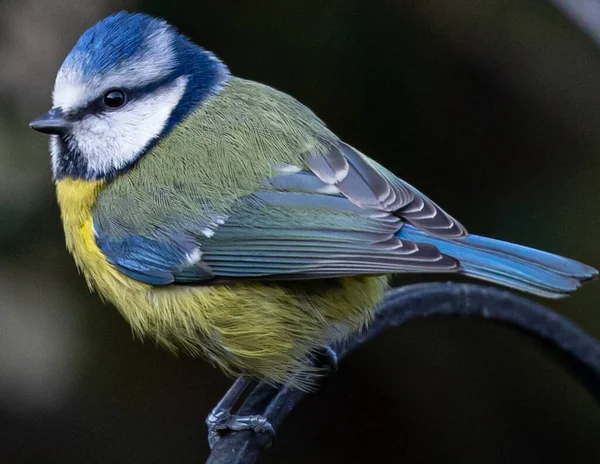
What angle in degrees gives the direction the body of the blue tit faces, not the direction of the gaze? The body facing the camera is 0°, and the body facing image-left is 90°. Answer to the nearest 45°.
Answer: approximately 90°
